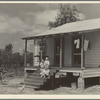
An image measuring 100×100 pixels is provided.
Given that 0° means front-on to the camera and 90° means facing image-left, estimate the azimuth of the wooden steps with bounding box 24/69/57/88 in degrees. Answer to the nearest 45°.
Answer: approximately 45°
